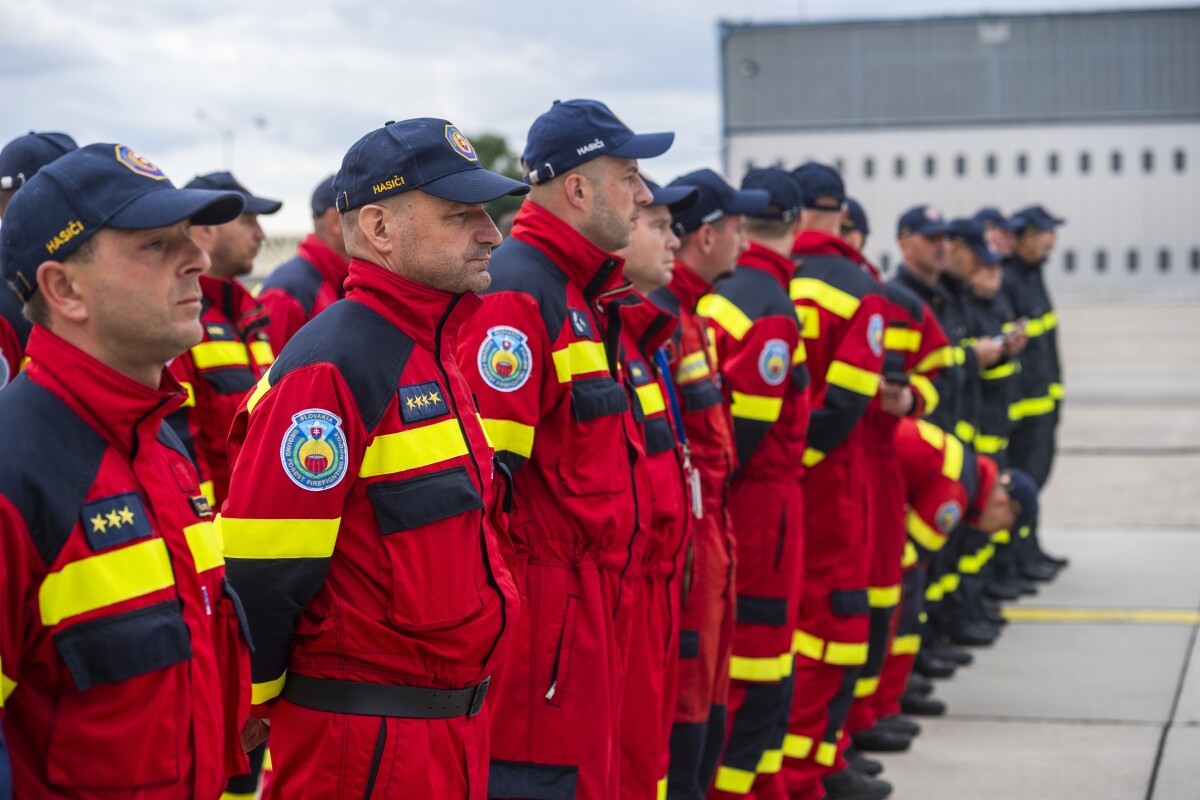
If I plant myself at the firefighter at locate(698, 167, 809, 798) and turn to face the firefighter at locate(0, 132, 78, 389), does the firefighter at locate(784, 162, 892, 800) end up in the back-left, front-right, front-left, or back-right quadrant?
back-right

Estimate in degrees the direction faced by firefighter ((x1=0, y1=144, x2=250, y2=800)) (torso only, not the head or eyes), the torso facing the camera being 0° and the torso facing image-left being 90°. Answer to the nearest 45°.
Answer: approximately 315°

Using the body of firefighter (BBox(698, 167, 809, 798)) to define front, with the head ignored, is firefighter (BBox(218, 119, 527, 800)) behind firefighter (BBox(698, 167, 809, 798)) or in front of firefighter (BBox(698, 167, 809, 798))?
behind

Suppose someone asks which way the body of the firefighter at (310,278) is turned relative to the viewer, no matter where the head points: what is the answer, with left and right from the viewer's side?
facing to the right of the viewer

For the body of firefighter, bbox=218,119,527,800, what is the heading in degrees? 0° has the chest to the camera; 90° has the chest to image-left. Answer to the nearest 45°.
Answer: approximately 315°

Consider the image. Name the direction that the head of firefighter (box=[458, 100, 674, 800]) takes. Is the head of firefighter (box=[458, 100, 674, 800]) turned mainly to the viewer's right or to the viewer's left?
to the viewer's right

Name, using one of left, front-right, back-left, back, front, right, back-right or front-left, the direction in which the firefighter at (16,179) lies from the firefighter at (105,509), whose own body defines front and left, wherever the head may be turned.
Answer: back-left

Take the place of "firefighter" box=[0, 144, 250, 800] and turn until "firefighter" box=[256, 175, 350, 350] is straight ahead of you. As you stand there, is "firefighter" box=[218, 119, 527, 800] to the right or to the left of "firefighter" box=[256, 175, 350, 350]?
right

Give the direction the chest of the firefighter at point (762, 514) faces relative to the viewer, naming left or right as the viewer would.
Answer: facing away from the viewer and to the right of the viewer

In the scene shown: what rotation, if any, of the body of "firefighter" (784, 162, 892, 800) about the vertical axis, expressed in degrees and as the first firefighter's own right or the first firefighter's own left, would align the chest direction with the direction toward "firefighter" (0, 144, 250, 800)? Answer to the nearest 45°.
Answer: approximately 135° to the first firefighter's own right
